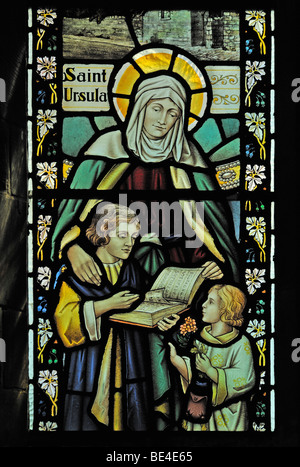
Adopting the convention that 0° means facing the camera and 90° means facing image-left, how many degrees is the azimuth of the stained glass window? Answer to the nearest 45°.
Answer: approximately 0°
